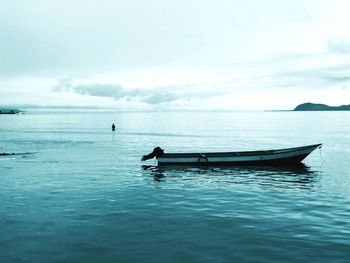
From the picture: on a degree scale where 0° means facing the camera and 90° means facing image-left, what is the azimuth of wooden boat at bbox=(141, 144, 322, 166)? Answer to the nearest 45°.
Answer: approximately 270°
